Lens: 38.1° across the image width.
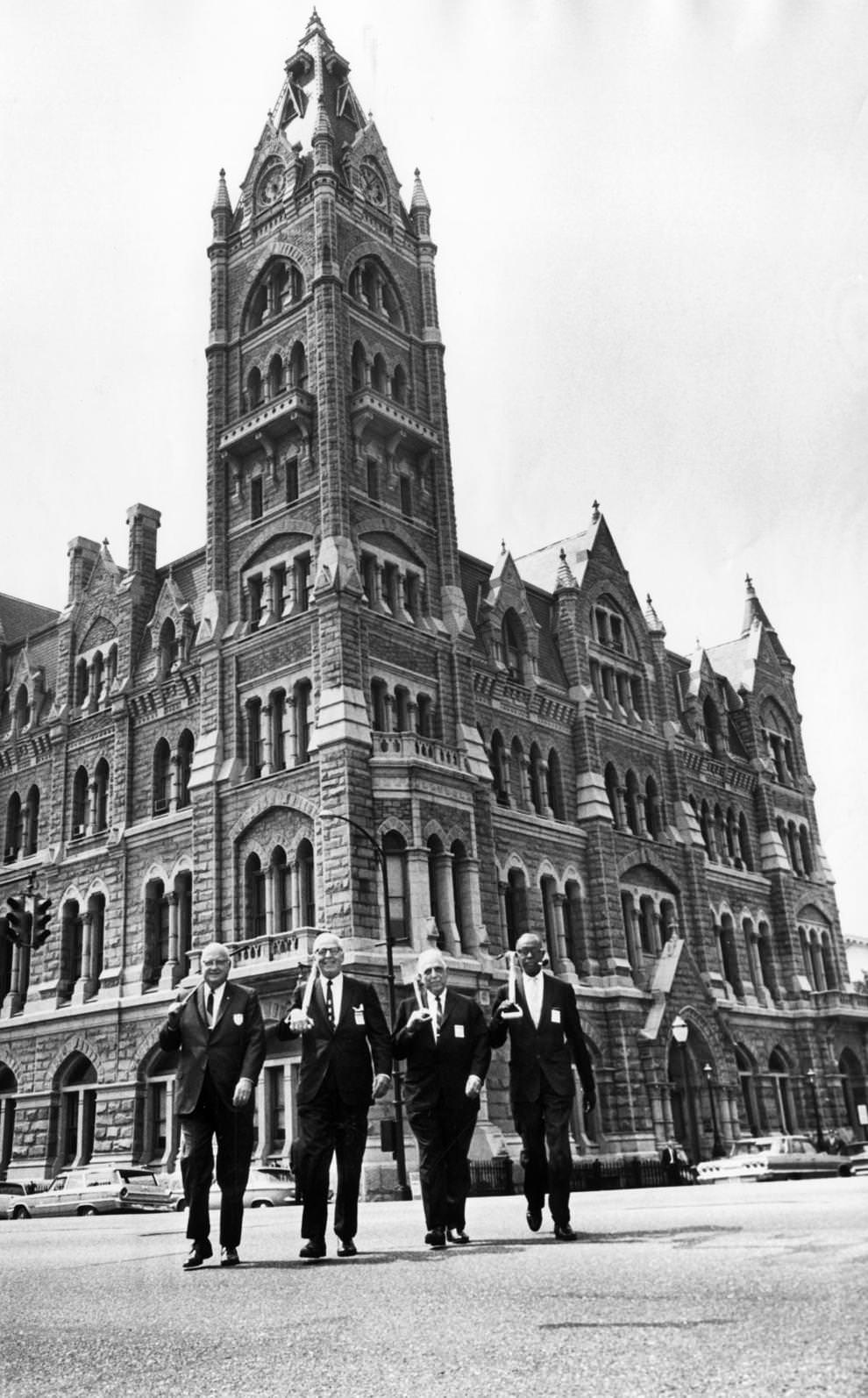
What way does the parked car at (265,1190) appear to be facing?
to the viewer's left

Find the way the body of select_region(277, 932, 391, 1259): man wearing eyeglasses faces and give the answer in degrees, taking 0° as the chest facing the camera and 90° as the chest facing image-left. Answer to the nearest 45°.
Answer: approximately 0°

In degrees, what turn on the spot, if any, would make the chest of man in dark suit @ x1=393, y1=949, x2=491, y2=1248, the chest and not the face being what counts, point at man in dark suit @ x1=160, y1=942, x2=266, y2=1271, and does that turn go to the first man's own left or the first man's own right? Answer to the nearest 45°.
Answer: approximately 90° to the first man's own right

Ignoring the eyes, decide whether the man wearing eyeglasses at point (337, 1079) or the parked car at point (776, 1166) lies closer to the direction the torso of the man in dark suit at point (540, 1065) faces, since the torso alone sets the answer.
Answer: the man wearing eyeglasses

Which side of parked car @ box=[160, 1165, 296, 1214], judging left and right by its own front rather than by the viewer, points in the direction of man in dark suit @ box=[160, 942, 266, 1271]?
left

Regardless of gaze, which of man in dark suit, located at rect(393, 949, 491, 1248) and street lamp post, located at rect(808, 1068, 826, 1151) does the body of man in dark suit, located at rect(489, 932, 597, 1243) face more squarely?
the man in dark suit

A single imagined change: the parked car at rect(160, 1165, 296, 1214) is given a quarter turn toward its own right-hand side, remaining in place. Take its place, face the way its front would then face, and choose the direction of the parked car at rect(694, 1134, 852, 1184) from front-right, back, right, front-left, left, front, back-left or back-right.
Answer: right
